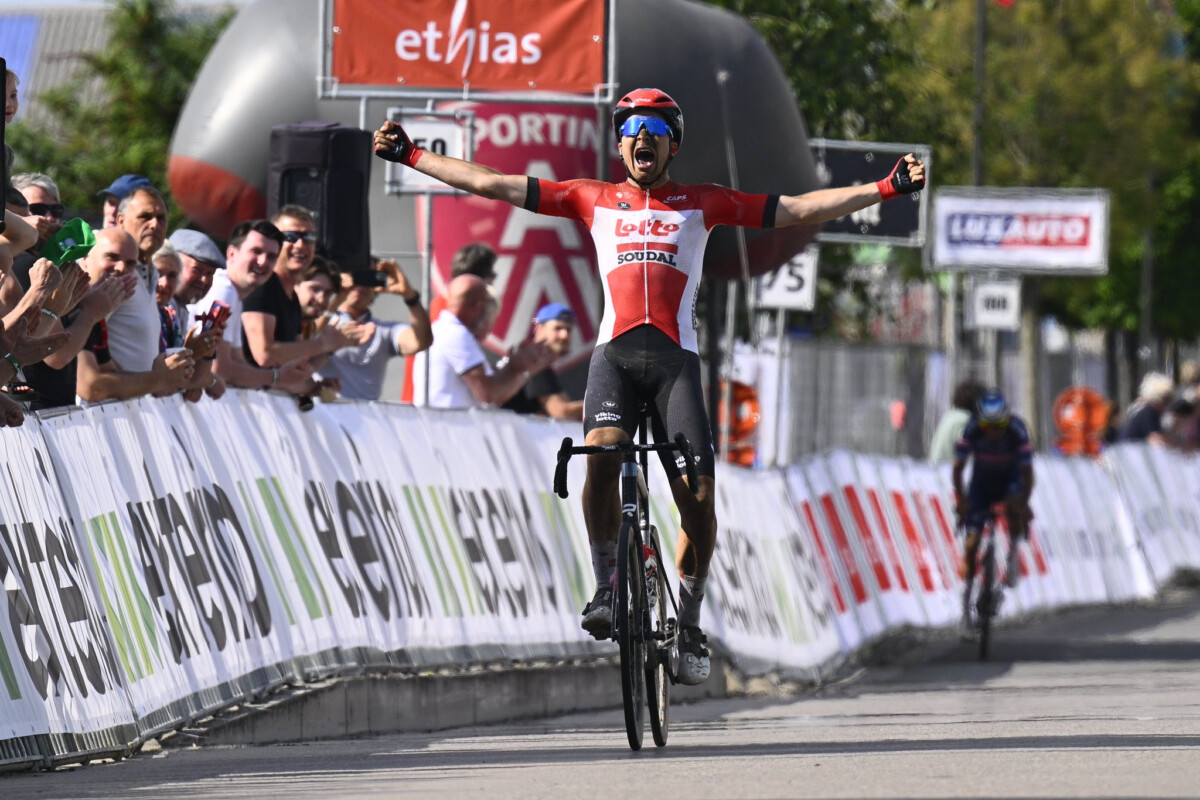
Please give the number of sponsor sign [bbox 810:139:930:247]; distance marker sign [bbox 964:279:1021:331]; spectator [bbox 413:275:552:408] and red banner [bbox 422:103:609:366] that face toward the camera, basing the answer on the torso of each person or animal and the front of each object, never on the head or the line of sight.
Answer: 3

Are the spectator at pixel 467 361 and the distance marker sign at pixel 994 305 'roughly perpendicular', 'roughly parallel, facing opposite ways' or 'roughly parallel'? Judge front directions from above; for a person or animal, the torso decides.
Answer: roughly perpendicular

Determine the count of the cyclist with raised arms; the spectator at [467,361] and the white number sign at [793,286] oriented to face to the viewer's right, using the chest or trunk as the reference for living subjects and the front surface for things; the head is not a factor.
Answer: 1

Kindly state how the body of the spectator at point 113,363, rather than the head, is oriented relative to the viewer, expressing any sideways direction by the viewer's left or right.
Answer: facing the viewer and to the right of the viewer

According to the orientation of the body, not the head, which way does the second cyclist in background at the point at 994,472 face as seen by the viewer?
toward the camera

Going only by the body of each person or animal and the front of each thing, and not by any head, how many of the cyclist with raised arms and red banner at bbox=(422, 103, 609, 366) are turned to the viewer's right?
0

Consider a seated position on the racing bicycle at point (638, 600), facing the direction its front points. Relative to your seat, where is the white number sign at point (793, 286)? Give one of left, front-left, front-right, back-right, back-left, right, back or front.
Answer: back

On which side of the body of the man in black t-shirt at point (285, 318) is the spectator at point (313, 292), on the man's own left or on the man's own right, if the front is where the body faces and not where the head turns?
on the man's own left

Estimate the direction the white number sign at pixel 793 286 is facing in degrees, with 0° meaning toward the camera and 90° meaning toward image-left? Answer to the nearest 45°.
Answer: approximately 0°

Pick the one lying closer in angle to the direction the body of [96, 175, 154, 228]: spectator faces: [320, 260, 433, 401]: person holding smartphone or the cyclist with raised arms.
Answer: the cyclist with raised arms
